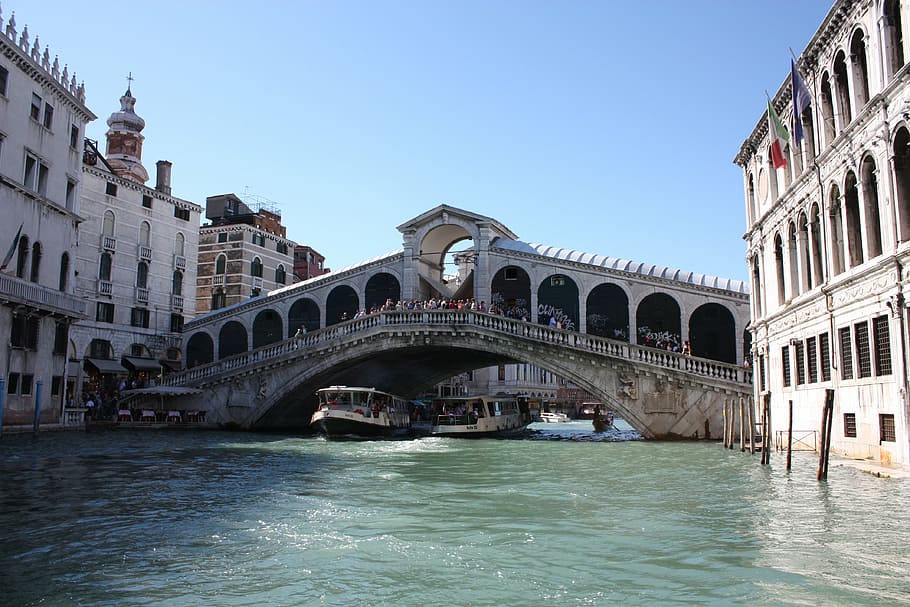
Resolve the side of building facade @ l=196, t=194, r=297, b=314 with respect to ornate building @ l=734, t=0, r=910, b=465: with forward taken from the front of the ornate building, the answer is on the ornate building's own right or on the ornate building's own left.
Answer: on the ornate building's own right

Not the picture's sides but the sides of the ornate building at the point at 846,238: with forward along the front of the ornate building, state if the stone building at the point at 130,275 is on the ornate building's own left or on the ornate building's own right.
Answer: on the ornate building's own right

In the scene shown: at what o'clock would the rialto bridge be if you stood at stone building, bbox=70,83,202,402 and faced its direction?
The rialto bridge is roughly at 12 o'clock from the stone building.

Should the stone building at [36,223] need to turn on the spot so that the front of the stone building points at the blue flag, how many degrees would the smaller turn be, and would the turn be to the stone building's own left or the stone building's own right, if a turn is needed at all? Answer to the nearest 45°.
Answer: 0° — it already faces it

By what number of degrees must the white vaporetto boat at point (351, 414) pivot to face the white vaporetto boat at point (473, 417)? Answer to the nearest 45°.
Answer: approximately 135° to its left

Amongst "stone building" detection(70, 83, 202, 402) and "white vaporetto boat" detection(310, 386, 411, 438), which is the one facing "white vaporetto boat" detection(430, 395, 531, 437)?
the stone building

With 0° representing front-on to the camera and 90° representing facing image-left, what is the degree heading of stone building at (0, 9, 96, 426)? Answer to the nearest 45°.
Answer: approximately 315°

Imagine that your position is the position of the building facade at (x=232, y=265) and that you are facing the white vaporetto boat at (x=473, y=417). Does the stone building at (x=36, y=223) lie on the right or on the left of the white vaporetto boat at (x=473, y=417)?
right

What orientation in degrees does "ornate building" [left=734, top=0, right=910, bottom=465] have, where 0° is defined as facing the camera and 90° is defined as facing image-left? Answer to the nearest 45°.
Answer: approximately 45°

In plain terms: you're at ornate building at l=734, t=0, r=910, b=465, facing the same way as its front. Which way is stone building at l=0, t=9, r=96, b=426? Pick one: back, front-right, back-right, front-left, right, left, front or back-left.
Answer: front-right
